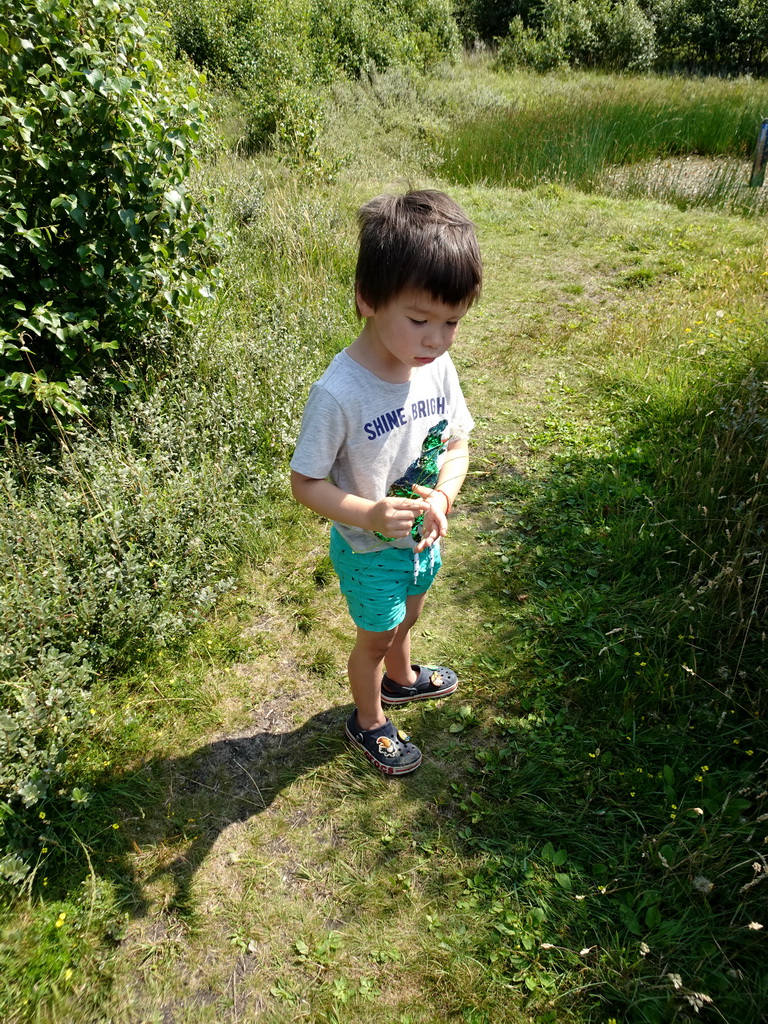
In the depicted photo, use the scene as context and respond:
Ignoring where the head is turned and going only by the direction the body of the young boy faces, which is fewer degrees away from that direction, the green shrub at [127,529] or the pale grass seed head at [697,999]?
the pale grass seed head

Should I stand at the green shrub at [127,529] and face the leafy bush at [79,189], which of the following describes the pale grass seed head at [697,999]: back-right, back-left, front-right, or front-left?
back-right

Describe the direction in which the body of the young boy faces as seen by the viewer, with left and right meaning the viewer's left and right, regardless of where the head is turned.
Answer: facing the viewer and to the right of the viewer

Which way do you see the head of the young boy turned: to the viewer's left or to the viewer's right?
to the viewer's right

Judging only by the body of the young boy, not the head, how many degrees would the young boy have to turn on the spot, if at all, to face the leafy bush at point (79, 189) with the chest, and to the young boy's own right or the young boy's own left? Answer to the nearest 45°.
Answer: approximately 180°

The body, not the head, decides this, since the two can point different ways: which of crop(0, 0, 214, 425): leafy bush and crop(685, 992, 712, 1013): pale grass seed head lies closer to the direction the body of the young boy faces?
the pale grass seed head

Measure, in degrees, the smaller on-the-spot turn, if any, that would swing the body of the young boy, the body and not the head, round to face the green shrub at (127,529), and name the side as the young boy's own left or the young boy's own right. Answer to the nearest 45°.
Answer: approximately 180°

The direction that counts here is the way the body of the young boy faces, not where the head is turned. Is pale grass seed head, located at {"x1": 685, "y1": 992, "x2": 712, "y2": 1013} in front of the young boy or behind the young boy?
in front
